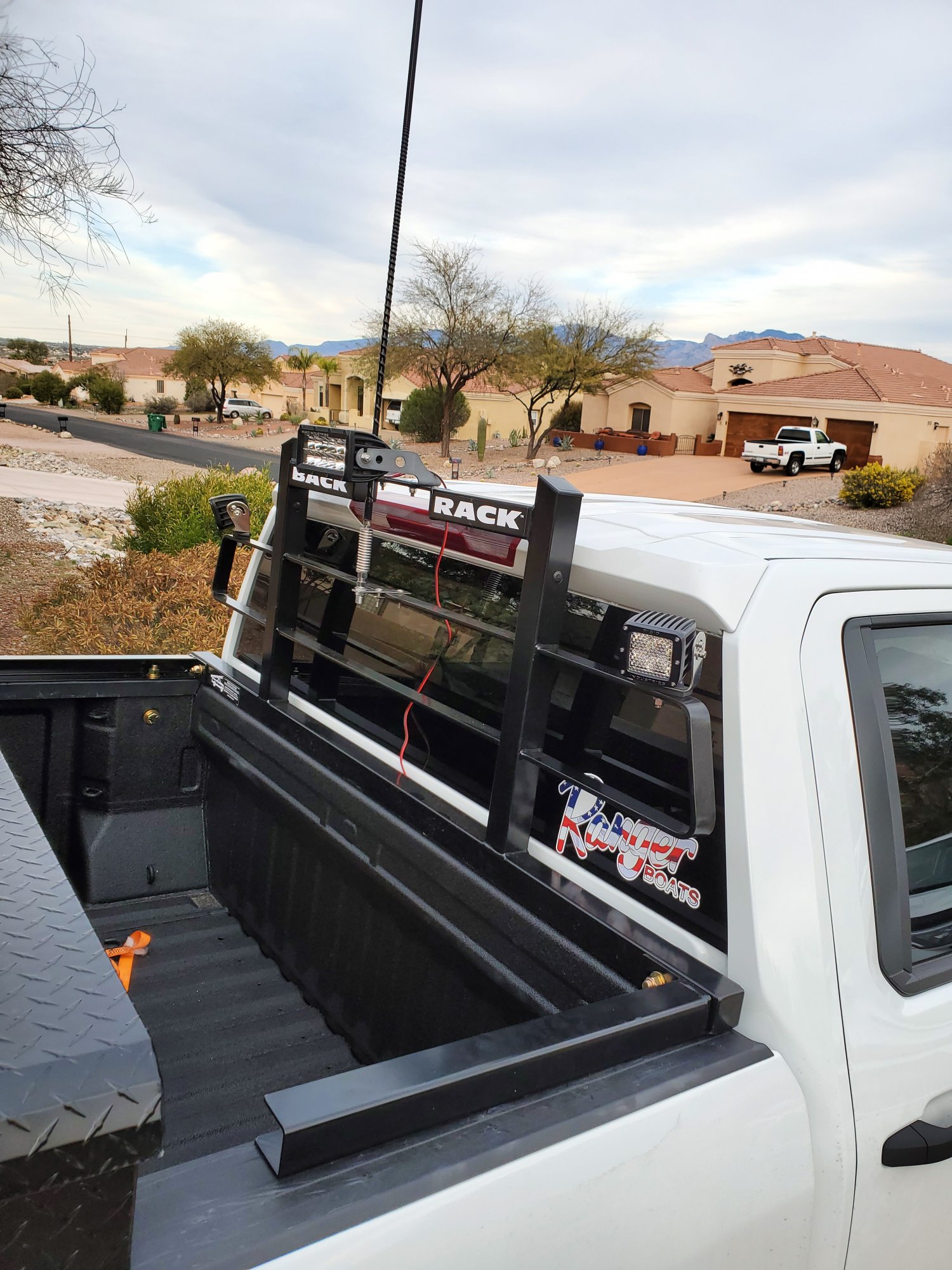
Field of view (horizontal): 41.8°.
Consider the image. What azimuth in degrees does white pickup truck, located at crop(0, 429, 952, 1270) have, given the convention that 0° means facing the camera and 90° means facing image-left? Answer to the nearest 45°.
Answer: approximately 225°

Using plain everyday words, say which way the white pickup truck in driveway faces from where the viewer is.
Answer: facing away from the viewer and to the right of the viewer

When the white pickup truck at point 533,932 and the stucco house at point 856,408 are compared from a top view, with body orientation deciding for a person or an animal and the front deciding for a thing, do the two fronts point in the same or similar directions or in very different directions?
very different directions

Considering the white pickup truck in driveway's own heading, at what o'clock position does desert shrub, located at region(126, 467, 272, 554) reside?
The desert shrub is roughly at 5 o'clock from the white pickup truck in driveway.

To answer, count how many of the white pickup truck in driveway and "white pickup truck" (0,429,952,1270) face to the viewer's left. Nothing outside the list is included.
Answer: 0

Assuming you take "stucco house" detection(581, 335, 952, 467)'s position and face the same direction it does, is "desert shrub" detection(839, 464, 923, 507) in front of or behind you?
in front

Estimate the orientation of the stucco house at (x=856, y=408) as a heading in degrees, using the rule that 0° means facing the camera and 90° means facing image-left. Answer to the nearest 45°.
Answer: approximately 45°

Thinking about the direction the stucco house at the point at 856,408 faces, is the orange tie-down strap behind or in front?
in front

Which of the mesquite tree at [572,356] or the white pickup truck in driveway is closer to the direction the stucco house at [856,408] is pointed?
the white pickup truck in driveway

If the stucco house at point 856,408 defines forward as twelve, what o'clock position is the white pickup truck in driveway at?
The white pickup truck in driveway is roughly at 11 o'clock from the stucco house.

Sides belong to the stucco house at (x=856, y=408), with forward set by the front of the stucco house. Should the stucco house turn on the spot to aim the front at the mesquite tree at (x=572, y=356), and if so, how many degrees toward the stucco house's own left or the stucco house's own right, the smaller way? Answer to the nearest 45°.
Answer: approximately 45° to the stucco house's own right
